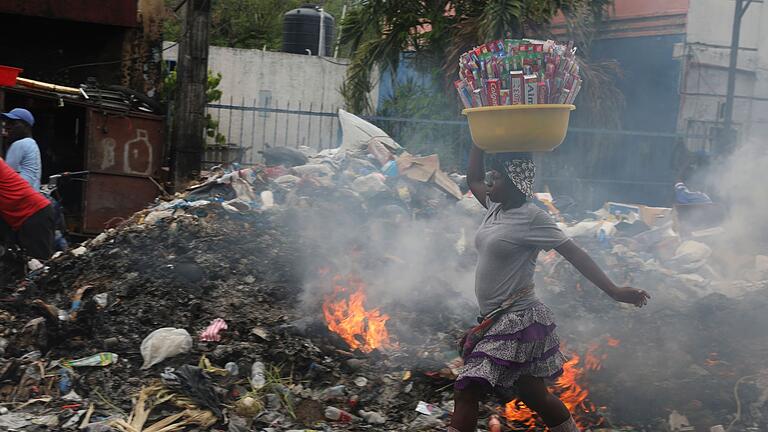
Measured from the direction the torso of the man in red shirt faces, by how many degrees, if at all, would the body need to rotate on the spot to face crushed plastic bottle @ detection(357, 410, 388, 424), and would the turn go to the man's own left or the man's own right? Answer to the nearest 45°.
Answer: approximately 135° to the man's own left

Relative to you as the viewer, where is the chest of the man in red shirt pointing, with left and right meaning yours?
facing to the left of the viewer
